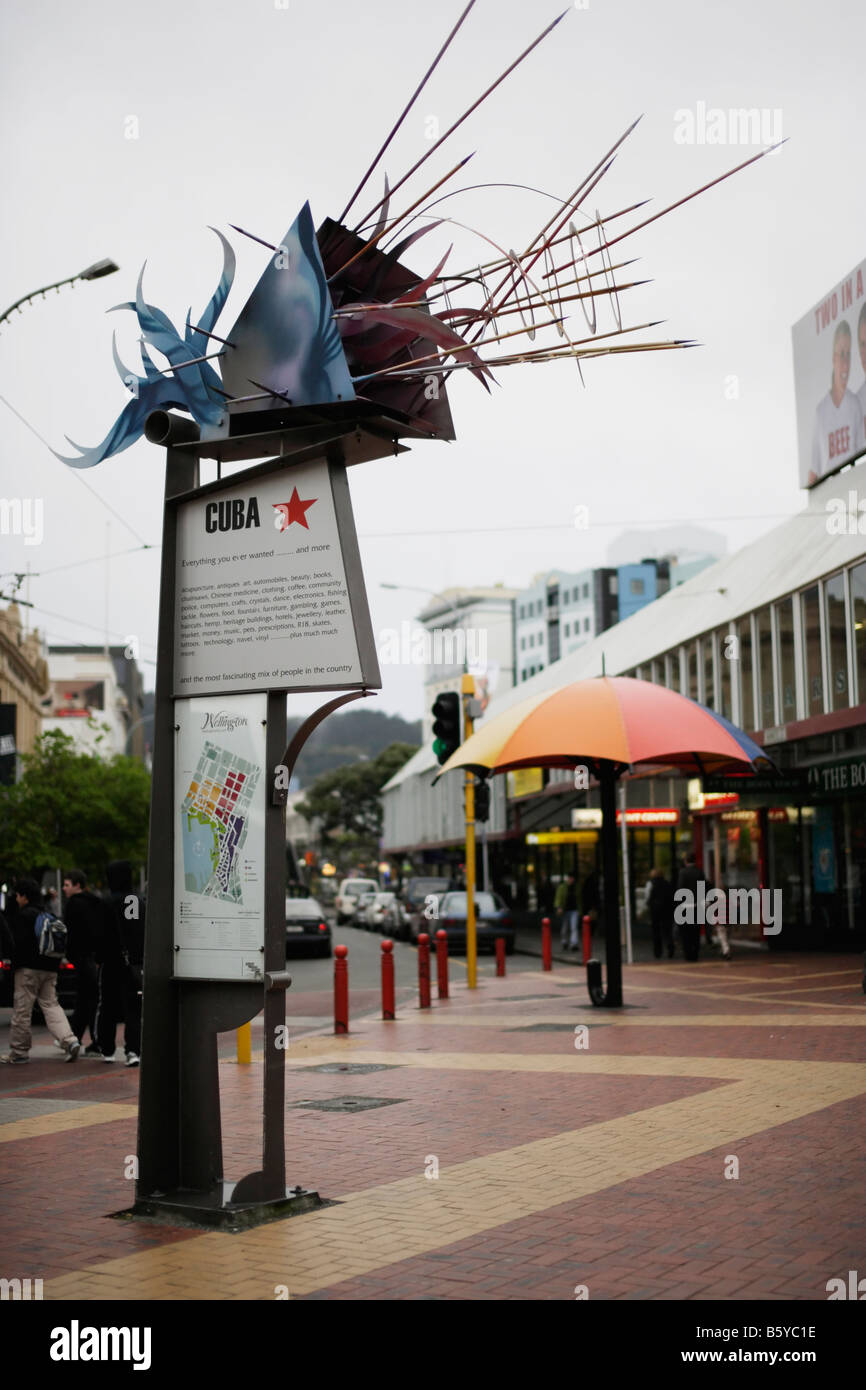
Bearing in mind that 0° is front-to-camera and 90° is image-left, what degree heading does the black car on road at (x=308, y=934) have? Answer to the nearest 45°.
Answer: approximately 180°

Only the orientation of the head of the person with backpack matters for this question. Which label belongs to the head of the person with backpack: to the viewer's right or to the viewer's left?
to the viewer's left

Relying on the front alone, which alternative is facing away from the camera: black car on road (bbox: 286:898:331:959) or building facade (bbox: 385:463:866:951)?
the black car on road

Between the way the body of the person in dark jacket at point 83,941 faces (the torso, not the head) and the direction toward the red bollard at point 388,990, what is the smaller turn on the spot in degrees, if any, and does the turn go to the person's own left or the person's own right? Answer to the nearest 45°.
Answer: approximately 135° to the person's own right

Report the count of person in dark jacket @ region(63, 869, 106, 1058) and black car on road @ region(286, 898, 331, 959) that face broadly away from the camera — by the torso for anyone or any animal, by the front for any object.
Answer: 1

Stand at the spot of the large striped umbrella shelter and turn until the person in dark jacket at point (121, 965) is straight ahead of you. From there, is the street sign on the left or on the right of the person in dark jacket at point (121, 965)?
left

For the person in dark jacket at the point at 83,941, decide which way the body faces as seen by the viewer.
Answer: to the viewer's left

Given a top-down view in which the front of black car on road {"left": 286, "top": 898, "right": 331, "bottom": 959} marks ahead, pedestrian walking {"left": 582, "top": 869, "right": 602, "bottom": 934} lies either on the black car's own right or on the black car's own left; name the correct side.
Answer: on the black car's own right

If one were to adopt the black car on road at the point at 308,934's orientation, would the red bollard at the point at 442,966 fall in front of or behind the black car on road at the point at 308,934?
behind
